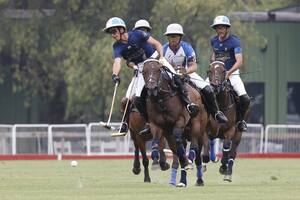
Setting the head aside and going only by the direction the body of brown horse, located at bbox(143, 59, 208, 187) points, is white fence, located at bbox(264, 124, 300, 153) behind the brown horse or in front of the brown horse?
behind

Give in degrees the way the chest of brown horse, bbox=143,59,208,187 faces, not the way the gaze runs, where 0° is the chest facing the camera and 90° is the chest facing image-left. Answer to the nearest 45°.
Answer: approximately 45°

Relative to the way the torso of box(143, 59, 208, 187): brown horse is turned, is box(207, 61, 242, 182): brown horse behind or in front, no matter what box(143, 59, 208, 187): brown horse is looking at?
behind

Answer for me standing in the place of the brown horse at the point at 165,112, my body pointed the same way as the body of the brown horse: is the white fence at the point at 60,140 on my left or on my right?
on my right
